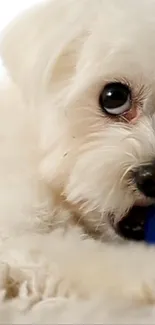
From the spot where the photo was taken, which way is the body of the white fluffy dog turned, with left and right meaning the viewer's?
facing the viewer and to the right of the viewer
